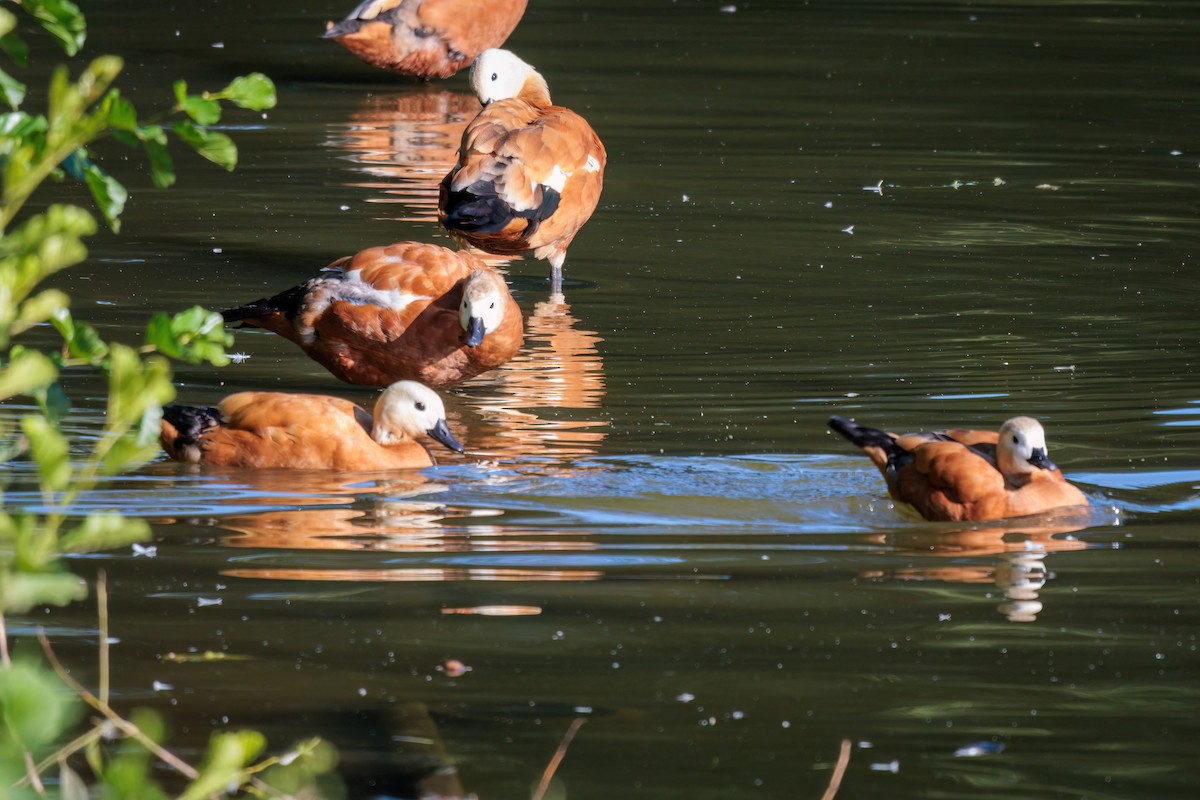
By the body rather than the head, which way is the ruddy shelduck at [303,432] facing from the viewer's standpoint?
to the viewer's right

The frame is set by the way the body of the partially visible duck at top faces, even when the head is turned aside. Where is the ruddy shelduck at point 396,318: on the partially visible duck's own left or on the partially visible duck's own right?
on the partially visible duck's own right

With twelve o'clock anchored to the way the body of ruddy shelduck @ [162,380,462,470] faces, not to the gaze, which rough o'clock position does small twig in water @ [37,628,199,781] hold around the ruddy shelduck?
The small twig in water is roughly at 3 o'clock from the ruddy shelduck.

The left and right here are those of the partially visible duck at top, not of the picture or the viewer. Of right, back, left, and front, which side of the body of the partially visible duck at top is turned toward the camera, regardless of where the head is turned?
right

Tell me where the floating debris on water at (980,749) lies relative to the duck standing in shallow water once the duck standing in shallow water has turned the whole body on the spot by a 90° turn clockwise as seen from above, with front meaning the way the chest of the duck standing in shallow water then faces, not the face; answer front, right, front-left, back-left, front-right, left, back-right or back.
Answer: front-right

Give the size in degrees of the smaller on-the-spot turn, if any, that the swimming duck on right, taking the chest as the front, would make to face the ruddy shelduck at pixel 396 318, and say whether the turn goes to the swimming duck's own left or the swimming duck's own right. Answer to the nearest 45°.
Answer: approximately 135° to the swimming duck's own left

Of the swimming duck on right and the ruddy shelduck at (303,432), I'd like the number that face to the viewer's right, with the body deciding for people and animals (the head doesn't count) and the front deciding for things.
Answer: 2

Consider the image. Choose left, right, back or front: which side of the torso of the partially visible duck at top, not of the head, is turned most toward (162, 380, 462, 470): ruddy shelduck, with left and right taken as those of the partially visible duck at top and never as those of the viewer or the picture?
right

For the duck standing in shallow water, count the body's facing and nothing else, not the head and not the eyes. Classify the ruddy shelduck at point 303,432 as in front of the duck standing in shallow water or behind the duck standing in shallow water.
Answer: behind

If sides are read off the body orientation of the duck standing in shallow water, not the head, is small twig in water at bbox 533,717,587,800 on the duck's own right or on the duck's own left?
on the duck's own right

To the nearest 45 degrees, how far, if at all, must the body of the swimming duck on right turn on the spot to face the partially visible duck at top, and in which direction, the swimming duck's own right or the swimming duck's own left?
approximately 135° to the swimming duck's own left

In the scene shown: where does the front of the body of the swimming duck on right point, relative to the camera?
to the viewer's right
